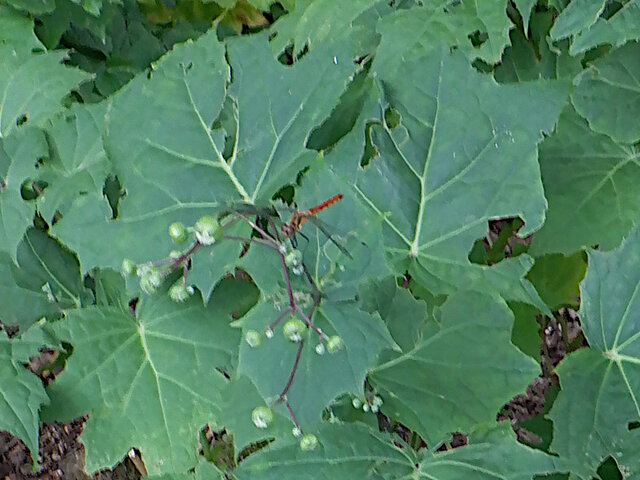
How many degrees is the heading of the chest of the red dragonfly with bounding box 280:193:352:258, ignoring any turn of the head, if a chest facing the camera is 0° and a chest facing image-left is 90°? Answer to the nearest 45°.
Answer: approximately 45°

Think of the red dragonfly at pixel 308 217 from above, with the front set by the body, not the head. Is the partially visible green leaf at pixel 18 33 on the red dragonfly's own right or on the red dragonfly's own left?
on the red dragonfly's own right

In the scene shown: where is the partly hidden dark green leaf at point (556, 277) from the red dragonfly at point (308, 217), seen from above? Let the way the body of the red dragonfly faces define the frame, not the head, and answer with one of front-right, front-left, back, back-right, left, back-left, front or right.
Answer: back
